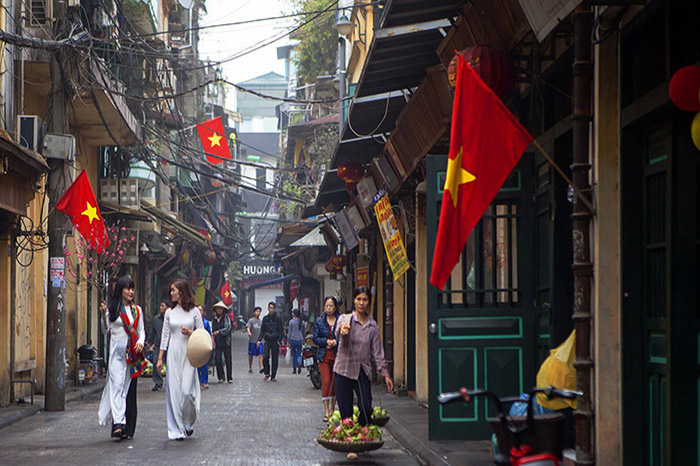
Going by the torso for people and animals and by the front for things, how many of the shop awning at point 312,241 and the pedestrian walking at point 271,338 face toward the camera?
1

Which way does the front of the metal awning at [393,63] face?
to the viewer's left

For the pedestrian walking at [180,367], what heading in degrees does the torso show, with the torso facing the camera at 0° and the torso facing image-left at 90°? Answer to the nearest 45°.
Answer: approximately 45°

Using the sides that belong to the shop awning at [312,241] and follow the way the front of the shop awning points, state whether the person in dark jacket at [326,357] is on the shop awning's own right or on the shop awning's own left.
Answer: on the shop awning's own left

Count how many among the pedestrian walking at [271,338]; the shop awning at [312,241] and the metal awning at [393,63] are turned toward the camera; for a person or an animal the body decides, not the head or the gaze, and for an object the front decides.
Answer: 1

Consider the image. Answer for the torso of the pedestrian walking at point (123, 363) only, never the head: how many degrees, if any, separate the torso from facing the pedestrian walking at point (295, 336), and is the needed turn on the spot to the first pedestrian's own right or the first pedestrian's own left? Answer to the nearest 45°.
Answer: approximately 135° to the first pedestrian's own left

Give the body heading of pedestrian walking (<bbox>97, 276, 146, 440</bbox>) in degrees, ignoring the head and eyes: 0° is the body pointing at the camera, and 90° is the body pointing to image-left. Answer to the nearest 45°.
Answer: approximately 315°

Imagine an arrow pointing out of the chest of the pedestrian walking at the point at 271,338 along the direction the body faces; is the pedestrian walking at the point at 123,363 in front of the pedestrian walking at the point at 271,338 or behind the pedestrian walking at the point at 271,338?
in front

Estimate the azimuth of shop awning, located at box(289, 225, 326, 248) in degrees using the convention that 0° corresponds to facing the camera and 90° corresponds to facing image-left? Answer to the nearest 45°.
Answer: approximately 90°

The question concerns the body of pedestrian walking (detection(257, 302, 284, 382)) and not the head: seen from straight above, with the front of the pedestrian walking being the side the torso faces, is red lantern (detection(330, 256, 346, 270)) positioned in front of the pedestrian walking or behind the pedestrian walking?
behind
